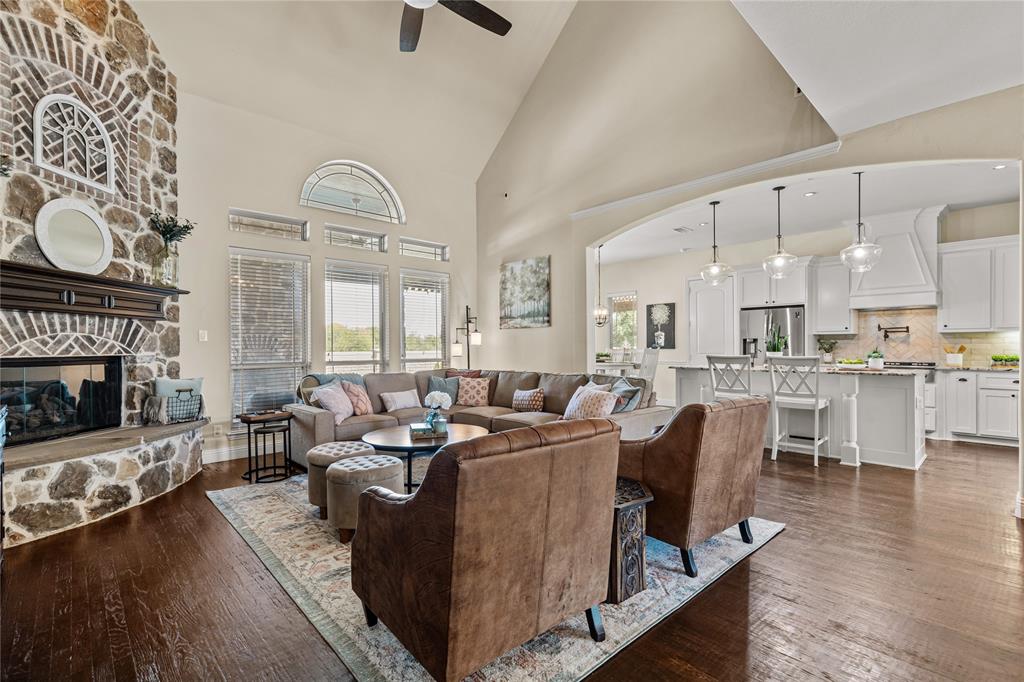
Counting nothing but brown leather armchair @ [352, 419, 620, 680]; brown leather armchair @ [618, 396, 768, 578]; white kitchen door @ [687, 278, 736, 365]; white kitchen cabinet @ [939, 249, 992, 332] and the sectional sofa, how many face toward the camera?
3

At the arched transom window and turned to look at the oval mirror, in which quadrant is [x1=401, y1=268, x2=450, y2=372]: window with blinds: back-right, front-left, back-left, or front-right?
back-left

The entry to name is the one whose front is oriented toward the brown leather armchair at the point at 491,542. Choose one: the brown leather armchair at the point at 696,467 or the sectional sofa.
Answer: the sectional sofa

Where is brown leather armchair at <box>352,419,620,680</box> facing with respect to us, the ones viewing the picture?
facing away from the viewer and to the left of the viewer

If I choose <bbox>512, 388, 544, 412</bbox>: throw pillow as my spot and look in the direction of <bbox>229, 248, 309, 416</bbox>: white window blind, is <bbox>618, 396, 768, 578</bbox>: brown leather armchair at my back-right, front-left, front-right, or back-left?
back-left

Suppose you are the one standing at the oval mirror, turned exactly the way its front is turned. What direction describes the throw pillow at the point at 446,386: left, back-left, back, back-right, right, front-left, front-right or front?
front-left

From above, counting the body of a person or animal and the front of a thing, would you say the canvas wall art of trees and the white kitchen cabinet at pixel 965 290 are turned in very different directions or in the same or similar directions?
same or similar directions

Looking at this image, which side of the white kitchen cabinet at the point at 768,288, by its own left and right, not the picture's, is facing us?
front

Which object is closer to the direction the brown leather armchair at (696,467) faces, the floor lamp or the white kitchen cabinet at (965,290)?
the floor lamp

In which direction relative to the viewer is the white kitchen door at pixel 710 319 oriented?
toward the camera

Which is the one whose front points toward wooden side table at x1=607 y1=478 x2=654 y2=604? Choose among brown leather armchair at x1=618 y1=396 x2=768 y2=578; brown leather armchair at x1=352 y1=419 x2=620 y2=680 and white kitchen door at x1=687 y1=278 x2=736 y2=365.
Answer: the white kitchen door

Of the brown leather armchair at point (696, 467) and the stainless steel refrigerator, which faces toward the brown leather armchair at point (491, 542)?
the stainless steel refrigerator

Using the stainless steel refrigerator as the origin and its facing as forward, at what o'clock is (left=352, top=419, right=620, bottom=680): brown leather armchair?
The brown leather armchair is roughly at 12 o'clock from the stainless steel refrigerator.

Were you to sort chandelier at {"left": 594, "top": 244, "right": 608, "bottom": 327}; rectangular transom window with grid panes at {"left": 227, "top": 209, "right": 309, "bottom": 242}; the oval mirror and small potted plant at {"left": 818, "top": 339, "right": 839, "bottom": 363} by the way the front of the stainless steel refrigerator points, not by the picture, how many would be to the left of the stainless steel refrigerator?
1

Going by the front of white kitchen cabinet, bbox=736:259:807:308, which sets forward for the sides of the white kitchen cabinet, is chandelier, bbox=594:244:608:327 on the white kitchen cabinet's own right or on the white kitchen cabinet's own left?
on the white kitchen cabinet's own right

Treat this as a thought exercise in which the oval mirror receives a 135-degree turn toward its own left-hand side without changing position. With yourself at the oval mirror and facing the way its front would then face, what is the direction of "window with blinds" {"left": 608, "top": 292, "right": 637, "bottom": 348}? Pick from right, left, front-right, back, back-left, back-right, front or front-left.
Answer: right

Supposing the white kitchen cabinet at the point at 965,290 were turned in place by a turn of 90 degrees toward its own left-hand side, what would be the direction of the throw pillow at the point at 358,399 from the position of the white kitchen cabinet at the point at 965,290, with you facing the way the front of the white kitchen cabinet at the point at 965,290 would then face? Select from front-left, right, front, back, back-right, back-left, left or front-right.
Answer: back-right

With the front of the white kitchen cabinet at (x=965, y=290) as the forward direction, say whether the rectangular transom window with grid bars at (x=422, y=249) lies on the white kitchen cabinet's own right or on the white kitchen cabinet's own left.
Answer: on the white kitchen cabinet's own right
